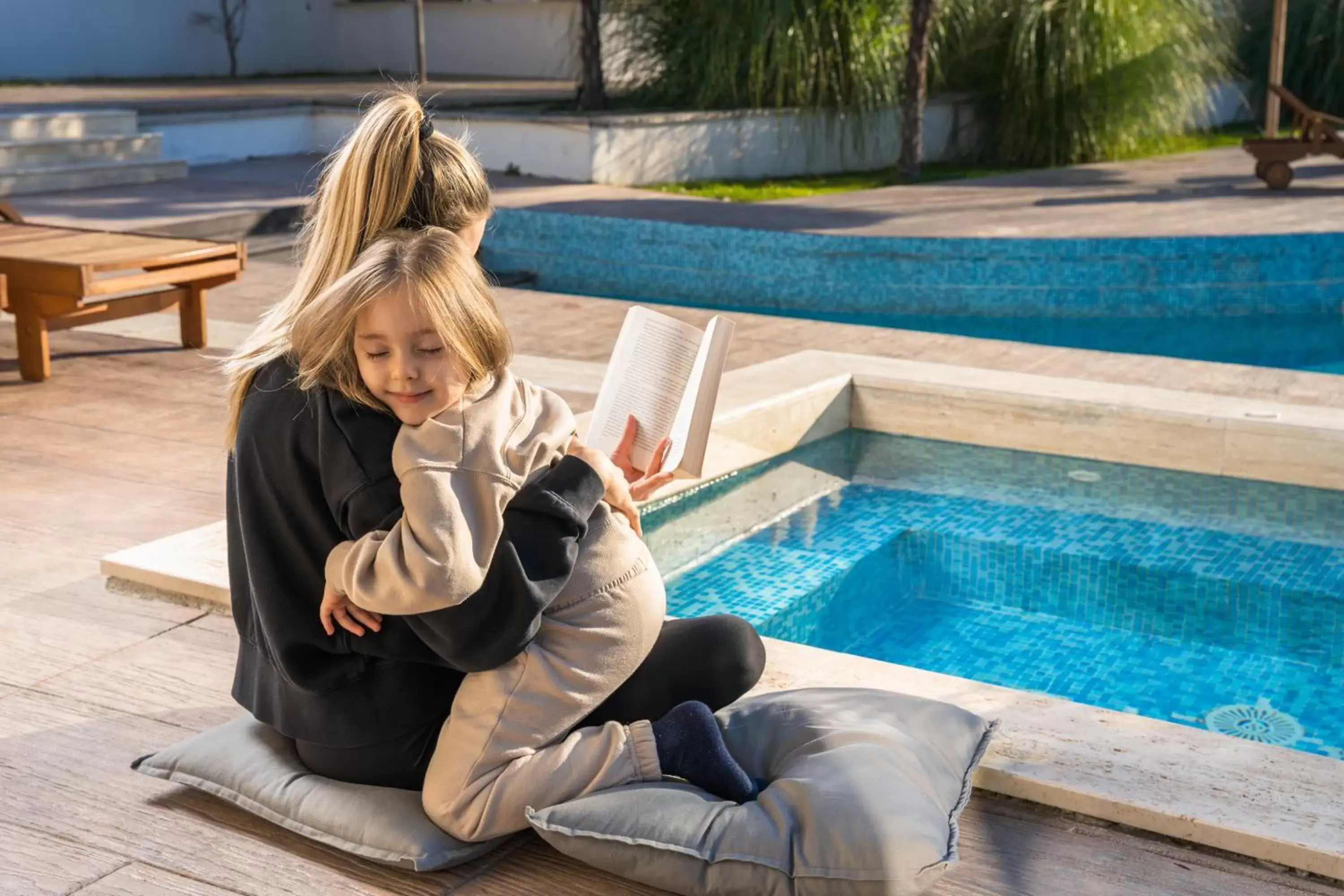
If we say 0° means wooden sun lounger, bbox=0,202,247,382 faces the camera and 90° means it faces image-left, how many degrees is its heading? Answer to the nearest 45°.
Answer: approximately 315°

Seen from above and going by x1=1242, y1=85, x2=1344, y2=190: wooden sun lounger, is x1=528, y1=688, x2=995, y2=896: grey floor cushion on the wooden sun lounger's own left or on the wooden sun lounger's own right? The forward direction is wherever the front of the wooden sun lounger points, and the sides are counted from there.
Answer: on the wooden sun lounger's own right

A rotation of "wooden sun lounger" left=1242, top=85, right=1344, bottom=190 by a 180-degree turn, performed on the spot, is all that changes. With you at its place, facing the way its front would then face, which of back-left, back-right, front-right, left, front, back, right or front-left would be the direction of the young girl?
left

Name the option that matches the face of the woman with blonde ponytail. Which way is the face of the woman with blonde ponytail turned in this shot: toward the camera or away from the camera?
away from the camera

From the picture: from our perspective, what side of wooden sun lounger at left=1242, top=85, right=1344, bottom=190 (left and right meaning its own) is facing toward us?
right

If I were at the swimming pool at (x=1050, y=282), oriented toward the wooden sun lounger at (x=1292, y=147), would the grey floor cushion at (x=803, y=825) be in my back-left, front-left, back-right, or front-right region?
back-right

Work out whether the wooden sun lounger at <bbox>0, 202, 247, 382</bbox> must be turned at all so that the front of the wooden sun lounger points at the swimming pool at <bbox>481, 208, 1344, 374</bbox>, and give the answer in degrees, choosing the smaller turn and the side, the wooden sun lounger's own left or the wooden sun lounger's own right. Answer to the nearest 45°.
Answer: approximately 45° to the wooden sun lounger's own left

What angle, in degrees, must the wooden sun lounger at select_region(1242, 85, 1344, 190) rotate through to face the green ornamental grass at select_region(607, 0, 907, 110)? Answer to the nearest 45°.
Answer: approximately 180°

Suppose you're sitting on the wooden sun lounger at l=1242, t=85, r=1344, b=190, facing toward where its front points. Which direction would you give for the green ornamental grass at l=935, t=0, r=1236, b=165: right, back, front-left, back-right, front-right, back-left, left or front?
back-left

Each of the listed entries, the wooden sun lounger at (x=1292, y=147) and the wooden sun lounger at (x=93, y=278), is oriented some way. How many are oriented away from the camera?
0

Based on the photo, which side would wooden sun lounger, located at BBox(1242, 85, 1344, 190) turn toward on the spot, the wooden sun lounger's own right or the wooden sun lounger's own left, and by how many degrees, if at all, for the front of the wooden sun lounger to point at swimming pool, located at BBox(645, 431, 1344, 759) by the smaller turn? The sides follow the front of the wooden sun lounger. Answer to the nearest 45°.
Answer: approximately 90° to the wooden sun lounger's own right

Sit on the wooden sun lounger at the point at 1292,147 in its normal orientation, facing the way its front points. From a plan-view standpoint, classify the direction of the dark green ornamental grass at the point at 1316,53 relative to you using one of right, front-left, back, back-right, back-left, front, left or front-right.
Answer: left

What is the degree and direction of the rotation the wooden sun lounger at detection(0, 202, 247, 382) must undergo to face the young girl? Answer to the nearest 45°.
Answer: approximately 45° to its right
